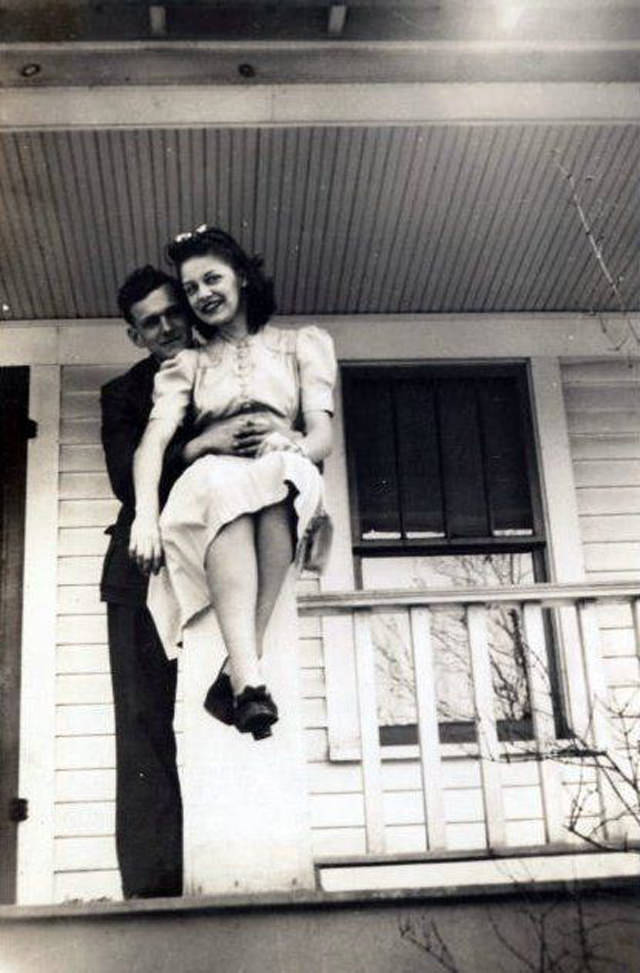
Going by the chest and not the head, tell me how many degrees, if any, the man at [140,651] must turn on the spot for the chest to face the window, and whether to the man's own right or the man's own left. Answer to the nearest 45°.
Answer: approximately 90° to the man's own left

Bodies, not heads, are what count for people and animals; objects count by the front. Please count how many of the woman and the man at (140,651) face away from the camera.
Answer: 0

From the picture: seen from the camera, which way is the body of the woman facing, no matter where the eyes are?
toward the camera

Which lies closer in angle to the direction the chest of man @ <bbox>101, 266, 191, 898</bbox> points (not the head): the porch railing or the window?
the porch railing

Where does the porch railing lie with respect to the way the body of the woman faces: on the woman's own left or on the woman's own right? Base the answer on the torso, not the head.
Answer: on the woman's own left

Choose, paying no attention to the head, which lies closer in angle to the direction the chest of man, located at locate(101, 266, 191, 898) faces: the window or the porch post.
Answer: the porch post

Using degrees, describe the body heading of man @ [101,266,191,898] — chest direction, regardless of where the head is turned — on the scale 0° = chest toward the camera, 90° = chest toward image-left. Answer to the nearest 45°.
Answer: approximately 315°
